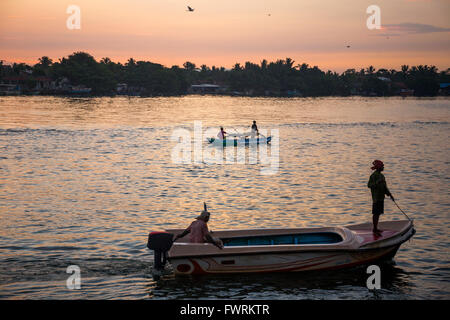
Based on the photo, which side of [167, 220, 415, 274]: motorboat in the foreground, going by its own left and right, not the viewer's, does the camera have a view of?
right
